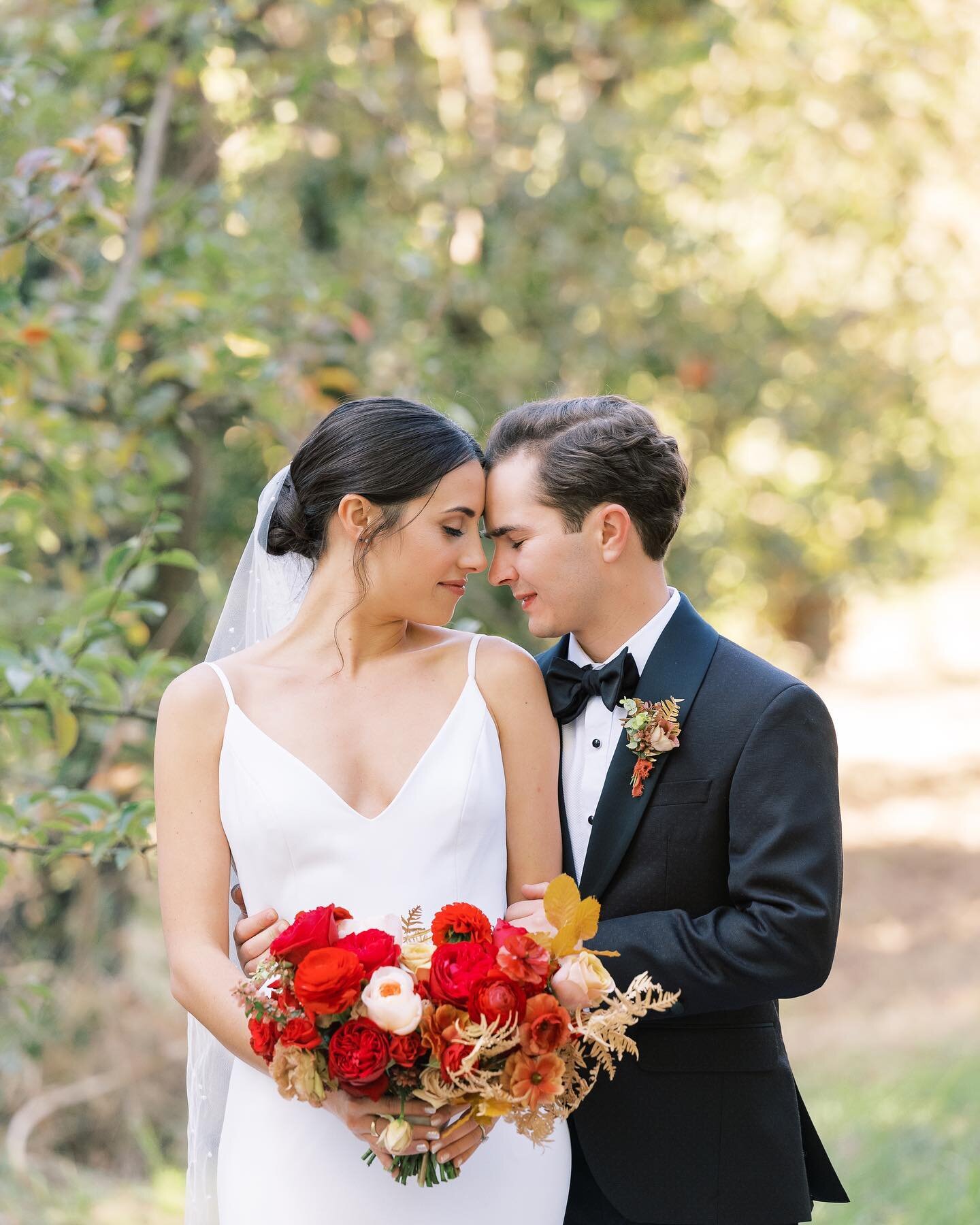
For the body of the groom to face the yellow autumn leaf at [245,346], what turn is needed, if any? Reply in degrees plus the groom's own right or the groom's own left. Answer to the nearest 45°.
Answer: approximately 90° to the groom's own right

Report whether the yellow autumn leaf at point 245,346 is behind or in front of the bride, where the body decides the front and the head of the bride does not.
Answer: behind

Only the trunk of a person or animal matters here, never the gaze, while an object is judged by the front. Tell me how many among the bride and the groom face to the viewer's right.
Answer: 0

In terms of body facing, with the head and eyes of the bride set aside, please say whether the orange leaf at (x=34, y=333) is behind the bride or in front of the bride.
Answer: behind

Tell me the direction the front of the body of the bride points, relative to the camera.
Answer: toward the camera

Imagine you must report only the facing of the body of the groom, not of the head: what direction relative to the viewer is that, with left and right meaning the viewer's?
facing the viewer and to the left of the viewer

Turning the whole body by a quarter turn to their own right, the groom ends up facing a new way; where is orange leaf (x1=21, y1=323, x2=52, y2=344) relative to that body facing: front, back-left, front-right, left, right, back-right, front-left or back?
front
